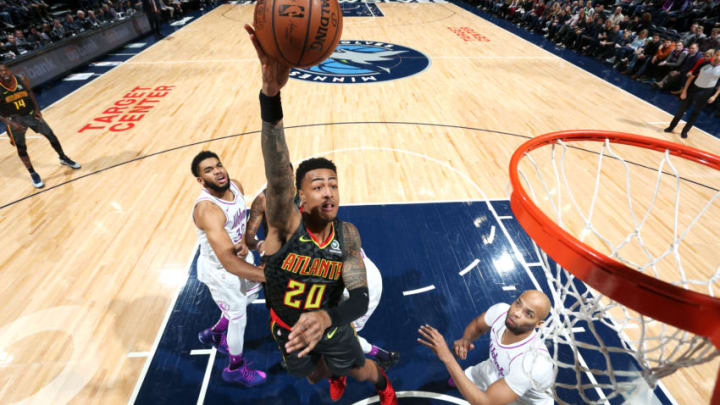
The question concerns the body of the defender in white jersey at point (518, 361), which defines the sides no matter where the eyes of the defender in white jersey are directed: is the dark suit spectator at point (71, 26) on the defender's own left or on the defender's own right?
on the defender's own right

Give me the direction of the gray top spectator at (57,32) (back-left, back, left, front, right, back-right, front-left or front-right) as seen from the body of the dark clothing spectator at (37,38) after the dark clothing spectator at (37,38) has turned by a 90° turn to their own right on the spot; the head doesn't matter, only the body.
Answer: back

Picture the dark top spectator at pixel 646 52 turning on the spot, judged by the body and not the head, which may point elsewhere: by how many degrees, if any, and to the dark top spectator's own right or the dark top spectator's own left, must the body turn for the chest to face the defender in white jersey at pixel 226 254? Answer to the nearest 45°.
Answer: approximately 45° to the dark top spectator's own left

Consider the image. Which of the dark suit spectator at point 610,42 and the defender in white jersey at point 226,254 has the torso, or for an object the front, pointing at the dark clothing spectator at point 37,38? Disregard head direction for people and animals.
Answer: the dark suit spectator at point 610,42

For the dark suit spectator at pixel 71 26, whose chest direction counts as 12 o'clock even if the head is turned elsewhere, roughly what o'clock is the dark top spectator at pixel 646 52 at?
the dark top spectator at pixel 646 52 is roughly at 12 o'clock from the dark suit spectator at pixel 71 26.

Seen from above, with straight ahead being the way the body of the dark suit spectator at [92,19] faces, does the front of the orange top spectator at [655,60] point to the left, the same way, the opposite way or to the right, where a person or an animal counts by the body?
the opposite way

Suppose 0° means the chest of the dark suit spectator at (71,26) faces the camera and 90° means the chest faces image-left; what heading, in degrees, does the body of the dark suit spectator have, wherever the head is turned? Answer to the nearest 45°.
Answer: approximately 315°

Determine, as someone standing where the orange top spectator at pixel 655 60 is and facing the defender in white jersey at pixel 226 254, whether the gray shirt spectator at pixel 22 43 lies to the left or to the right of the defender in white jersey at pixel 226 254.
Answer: right

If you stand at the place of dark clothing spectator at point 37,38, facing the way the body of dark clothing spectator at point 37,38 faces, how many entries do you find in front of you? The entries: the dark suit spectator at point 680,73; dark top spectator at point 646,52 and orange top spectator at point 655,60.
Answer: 3

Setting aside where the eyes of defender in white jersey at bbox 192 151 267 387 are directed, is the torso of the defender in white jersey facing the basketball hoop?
yes

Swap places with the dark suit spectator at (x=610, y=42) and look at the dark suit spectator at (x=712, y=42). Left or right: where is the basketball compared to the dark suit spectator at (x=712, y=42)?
right

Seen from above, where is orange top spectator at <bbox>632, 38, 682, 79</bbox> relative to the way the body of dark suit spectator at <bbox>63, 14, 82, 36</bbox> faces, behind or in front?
in front

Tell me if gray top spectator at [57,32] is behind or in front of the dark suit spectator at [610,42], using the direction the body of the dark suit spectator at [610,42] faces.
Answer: in front
